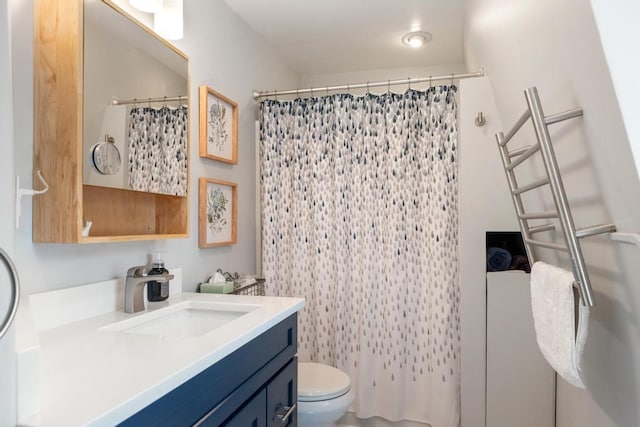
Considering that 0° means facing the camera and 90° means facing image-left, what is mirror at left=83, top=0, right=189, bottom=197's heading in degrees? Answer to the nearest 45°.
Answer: approximately 315°

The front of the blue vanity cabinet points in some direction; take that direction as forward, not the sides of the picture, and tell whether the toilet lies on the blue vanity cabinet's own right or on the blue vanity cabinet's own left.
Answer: on the blue vanity cabinet's own left

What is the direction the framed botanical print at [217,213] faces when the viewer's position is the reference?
facing the viewer and to the right of the viewer

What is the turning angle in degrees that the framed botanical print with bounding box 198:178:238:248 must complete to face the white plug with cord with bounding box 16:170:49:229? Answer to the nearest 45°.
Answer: approximately 90° to its right
